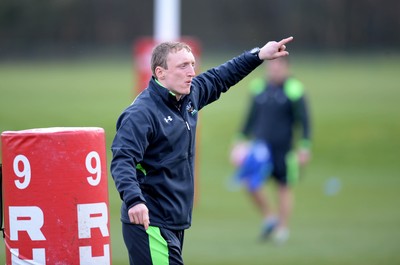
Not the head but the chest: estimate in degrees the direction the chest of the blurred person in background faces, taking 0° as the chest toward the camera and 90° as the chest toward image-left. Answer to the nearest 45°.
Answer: approximately 0°
